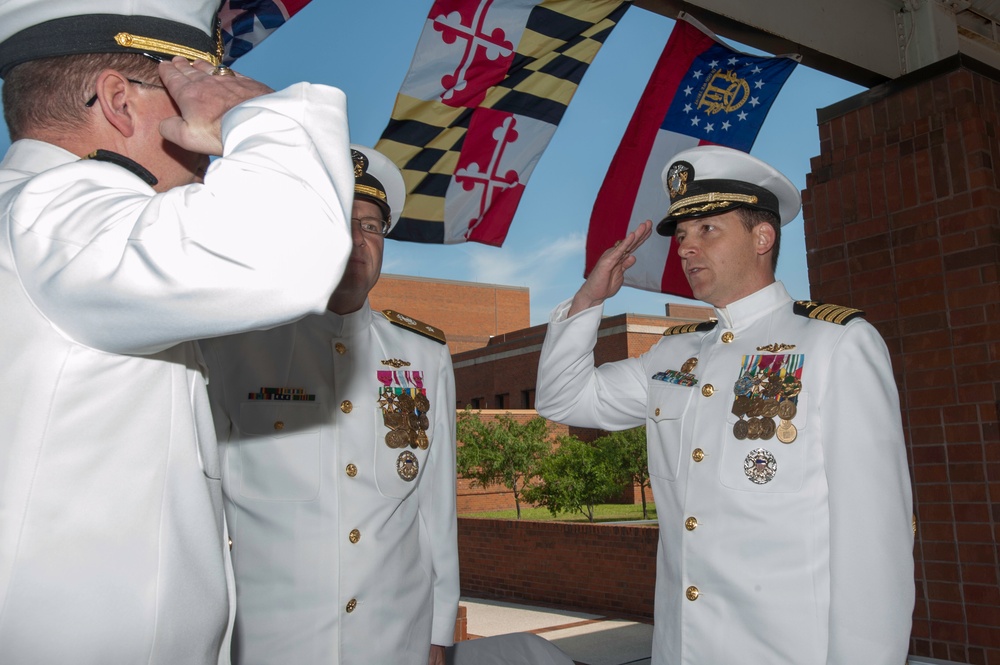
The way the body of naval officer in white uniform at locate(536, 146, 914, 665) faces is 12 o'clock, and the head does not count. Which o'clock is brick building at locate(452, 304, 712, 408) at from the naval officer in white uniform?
The brick building is roughly at 4 o'clock from the naval officer in white uniform.

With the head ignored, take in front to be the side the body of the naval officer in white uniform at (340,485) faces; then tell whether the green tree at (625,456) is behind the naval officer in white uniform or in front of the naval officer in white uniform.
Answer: behind

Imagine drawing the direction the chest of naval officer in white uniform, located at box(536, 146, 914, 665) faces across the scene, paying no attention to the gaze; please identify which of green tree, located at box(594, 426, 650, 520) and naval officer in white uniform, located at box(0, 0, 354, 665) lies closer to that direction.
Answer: the naval officer in white uniform

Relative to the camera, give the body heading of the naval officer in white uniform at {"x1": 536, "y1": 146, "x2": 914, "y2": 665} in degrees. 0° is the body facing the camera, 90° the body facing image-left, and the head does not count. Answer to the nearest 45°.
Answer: approximately 45°

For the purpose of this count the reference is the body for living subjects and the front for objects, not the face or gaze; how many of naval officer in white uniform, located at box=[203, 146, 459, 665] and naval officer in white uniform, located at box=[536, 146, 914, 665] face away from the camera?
0

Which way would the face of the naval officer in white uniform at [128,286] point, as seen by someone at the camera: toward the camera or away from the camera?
away from the camera

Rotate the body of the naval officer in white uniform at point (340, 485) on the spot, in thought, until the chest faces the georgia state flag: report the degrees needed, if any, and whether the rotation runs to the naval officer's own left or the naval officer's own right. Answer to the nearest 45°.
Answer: approximately 135° to the naval officer's own left

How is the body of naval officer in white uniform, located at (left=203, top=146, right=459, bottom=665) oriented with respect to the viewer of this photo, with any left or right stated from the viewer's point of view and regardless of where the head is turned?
facing the viewer

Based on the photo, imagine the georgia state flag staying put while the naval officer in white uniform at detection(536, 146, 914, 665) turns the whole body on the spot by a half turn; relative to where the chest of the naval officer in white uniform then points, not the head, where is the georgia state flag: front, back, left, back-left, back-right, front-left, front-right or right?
front-left

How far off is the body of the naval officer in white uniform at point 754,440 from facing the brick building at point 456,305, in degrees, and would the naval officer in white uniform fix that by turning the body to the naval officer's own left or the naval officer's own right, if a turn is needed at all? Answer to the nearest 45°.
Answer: approximately 135° to the naval officer's own right

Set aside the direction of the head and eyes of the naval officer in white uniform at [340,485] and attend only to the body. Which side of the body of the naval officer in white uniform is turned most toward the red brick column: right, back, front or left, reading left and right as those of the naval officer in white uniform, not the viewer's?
left

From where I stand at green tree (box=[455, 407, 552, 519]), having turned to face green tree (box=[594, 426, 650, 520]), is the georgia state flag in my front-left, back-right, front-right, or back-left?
front-right

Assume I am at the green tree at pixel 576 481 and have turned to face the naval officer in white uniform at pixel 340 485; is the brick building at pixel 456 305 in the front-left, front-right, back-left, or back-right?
back-right
